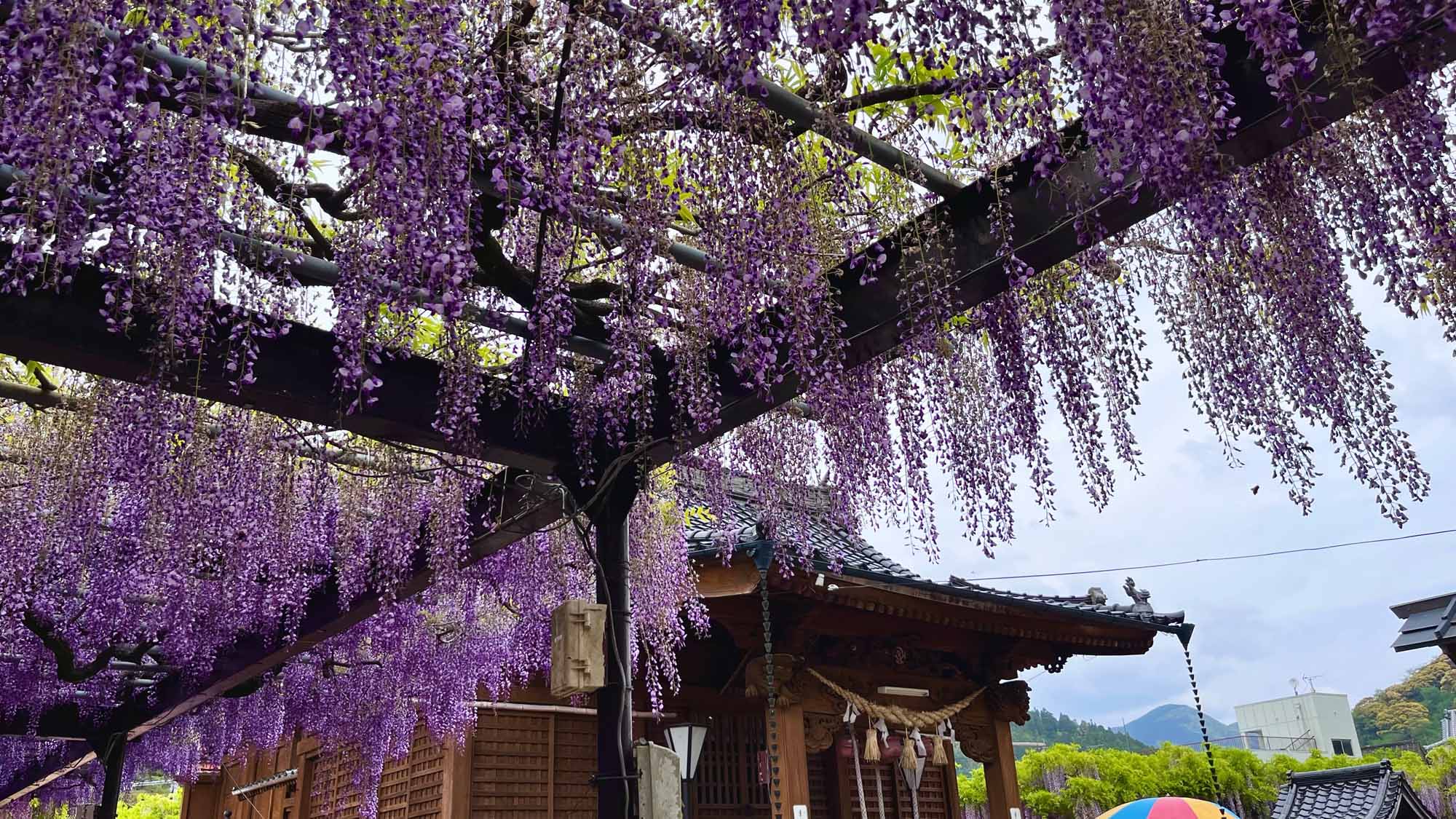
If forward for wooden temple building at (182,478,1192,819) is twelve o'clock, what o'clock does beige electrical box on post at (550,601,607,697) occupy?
The beige electrical box on post is roughly at 2 o'clock from the wooden temple building.

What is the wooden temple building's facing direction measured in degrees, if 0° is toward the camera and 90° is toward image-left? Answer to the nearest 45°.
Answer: approximately 315°

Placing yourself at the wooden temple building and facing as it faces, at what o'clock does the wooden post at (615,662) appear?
The wooden post is roughly at 2 o'clock from the wooden temple building.

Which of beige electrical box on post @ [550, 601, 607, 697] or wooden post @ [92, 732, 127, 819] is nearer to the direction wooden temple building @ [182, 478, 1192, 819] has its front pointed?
the beige electrical box on post

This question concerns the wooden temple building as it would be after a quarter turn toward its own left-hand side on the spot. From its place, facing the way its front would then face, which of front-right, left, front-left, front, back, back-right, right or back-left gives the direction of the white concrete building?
front
